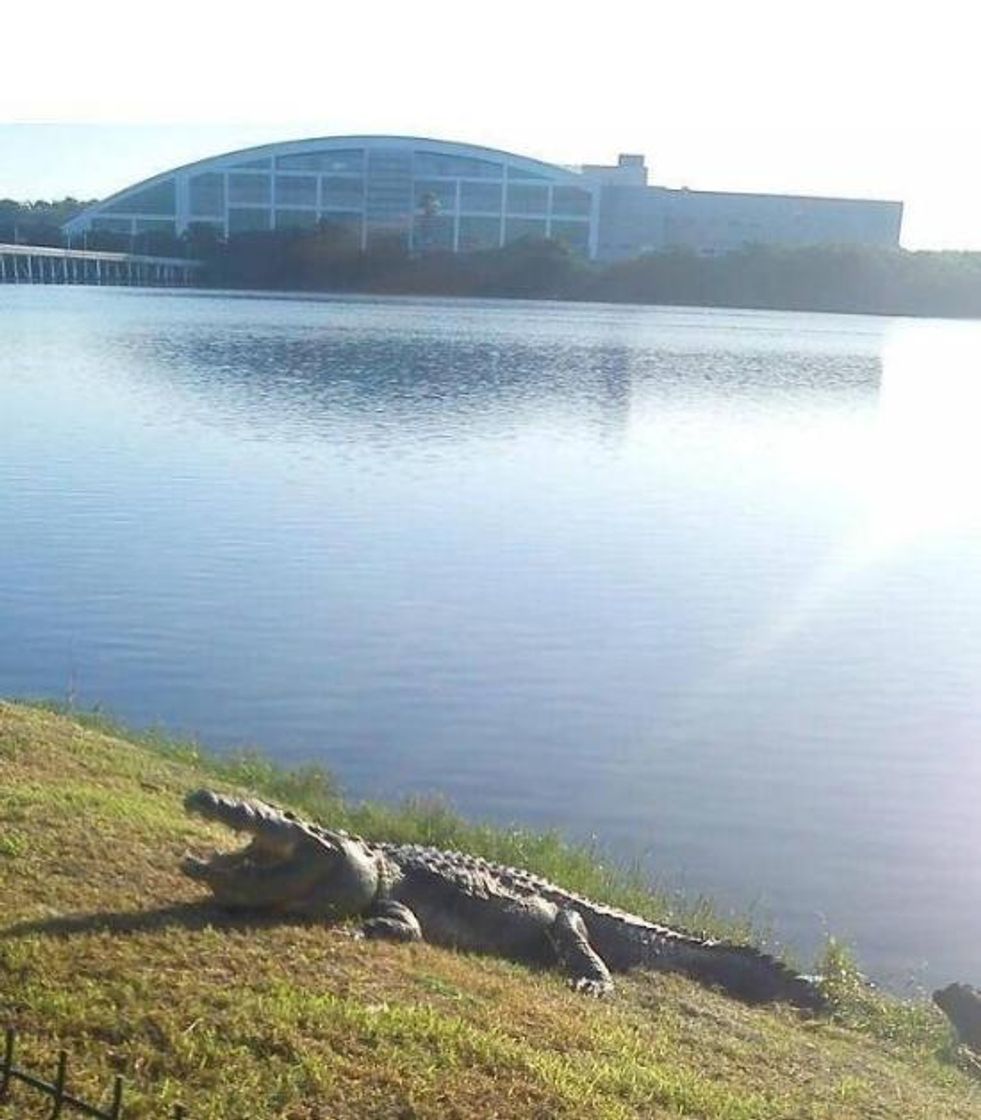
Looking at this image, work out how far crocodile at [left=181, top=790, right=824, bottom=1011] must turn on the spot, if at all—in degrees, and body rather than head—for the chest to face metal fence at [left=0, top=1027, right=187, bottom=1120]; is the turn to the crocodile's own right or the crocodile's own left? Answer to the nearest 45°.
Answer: approximately 90° to the crocodile's own left

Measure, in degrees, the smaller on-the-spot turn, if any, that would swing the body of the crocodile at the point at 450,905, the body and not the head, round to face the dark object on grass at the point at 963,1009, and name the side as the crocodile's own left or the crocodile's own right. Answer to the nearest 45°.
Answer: approximately 180°

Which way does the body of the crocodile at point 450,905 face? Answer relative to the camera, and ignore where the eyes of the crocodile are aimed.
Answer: to the viewer's left

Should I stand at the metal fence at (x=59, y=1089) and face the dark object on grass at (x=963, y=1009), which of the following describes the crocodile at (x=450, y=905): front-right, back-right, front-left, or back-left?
front-left

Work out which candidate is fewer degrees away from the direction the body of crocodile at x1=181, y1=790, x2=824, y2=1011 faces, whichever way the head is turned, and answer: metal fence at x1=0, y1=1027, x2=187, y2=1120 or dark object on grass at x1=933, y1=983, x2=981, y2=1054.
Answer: the metal fence

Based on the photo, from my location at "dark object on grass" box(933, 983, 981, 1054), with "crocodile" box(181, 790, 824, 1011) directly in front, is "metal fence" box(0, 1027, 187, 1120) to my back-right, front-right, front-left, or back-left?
front-left

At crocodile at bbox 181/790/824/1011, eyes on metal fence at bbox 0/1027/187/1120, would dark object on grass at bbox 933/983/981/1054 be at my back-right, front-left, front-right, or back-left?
back-left
